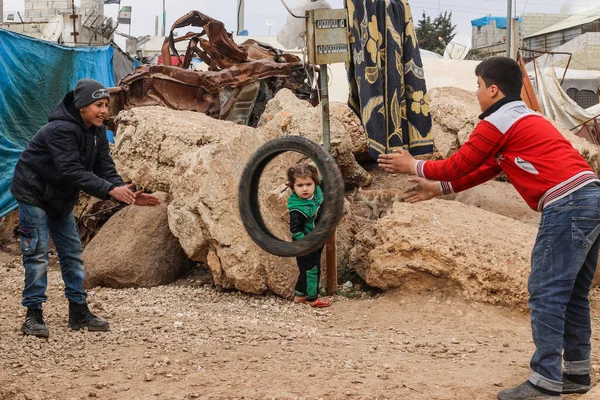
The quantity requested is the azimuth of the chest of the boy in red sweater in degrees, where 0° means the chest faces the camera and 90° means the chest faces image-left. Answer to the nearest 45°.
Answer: approximately 90°

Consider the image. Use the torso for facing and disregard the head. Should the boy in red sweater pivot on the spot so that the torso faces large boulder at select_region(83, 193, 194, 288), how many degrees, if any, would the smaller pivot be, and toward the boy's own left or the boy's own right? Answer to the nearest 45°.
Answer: approximately 45° to the boy's own right

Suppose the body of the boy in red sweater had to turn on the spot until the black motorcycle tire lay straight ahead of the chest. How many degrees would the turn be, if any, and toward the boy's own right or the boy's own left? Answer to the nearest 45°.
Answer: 0° — they already face it

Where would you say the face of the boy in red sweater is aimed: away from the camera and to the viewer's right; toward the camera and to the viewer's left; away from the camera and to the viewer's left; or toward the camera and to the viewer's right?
away from the camera and to the viewer's left

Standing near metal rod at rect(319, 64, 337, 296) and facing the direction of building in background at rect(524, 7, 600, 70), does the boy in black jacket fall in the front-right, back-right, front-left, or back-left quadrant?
back-left

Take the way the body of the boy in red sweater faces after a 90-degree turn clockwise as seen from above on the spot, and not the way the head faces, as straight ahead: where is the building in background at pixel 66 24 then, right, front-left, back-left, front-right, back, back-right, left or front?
front-left
